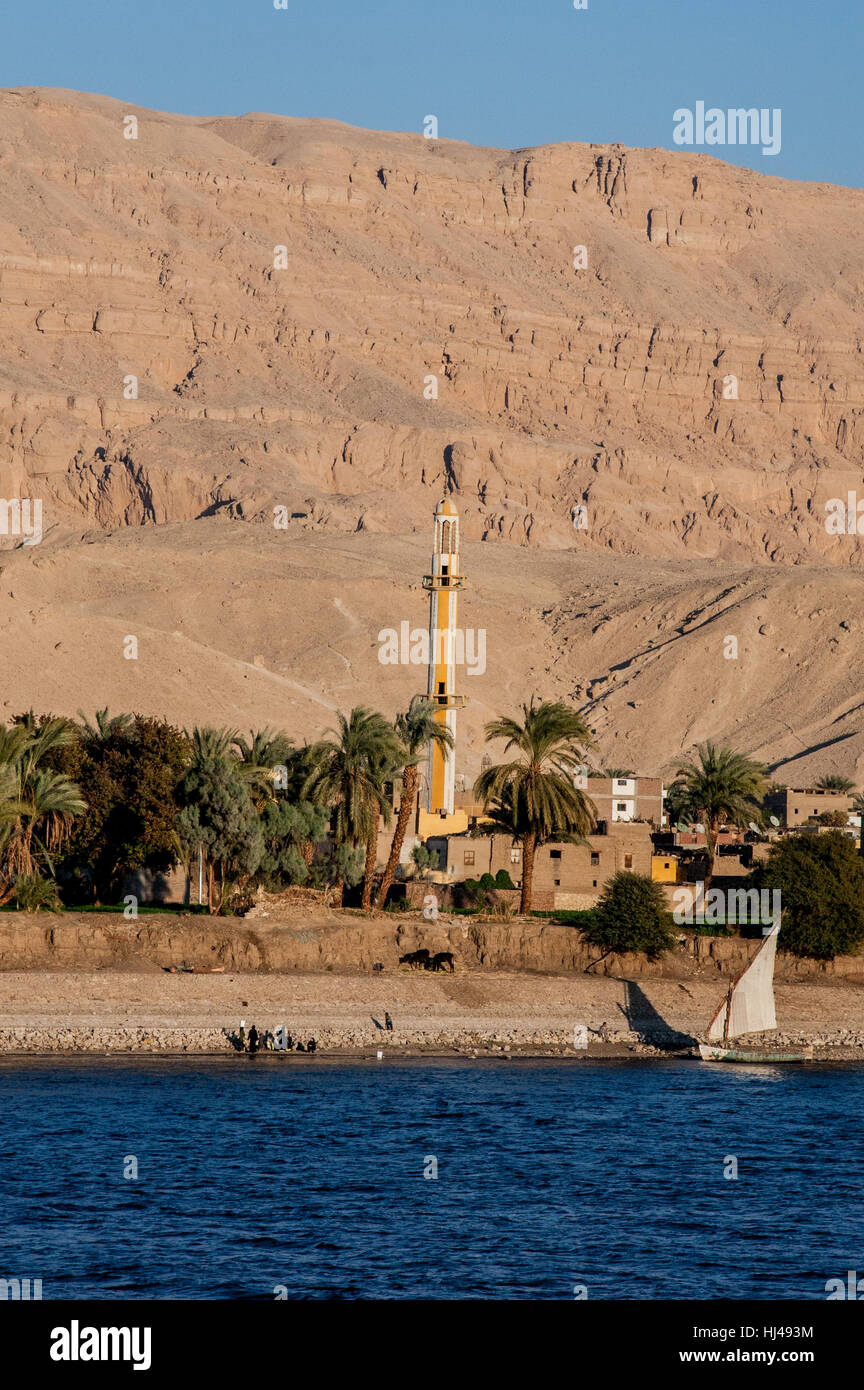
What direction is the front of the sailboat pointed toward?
to the viewer's left
